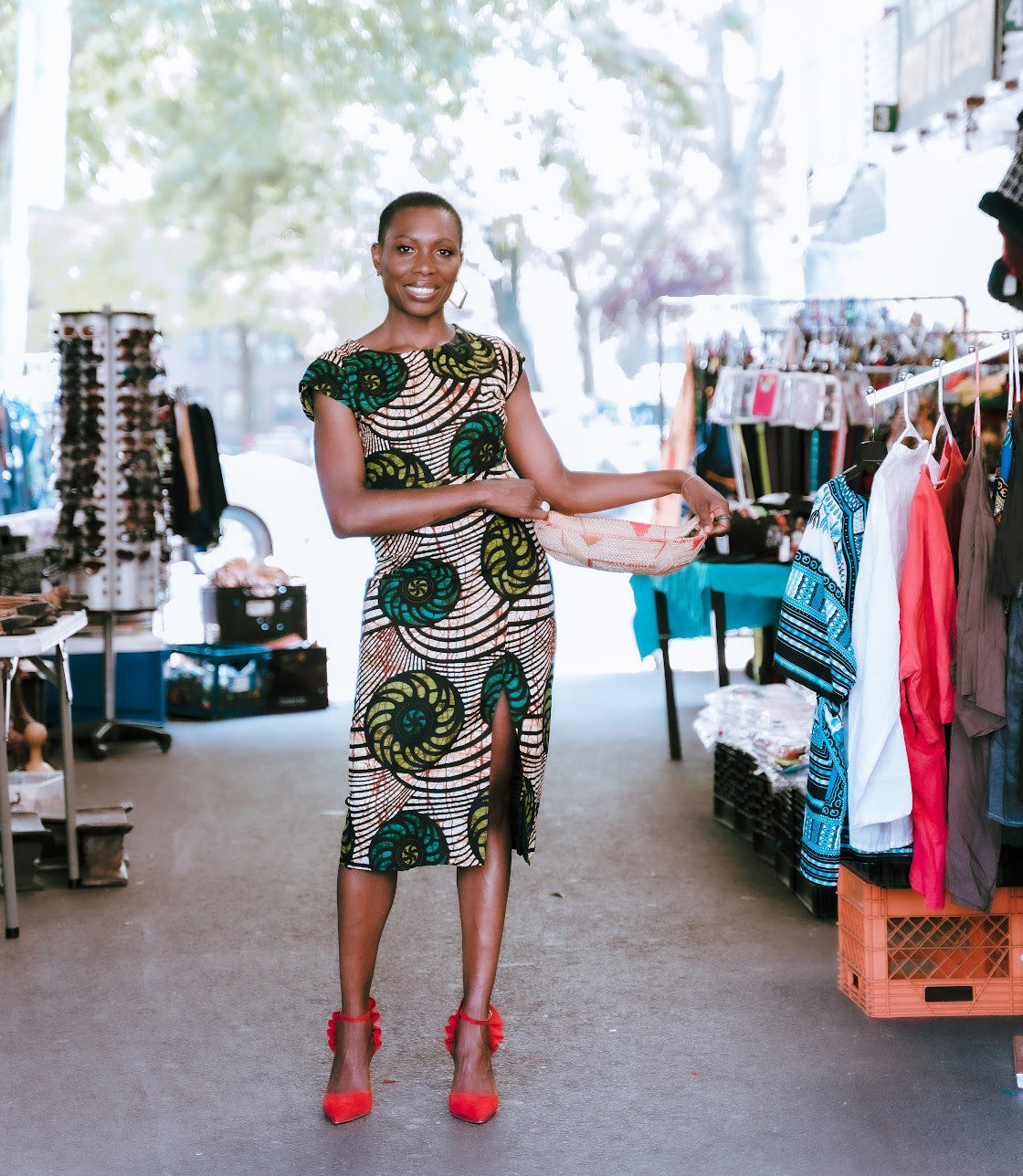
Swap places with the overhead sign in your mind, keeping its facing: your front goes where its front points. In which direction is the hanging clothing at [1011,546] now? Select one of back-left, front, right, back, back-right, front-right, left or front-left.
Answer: front-left

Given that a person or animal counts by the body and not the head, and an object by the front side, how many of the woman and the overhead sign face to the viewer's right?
0

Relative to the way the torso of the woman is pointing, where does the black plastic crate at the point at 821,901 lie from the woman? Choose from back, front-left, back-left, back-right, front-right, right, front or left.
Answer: back-left

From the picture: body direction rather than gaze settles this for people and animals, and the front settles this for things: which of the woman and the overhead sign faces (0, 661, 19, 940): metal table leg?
the overhead sign

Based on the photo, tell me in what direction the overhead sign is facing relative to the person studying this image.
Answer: facing the viewer and to the left of the viewer

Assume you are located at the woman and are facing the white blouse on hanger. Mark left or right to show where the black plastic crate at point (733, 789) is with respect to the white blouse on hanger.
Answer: left

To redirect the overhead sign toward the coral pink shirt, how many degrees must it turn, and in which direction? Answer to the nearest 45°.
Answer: approximately 45° to its left

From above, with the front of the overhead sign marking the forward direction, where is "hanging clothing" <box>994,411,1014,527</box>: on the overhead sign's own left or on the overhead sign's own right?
on the overhead sign's own left

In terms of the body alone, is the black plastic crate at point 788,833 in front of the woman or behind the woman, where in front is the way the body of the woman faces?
behind

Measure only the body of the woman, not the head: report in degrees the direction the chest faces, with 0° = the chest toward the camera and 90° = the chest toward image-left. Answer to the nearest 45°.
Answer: approximately 0°

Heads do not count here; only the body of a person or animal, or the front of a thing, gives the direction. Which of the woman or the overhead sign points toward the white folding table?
the overhead sign

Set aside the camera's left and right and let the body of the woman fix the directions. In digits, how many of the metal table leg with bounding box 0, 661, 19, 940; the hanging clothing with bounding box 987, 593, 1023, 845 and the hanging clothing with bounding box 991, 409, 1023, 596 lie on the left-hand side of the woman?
2

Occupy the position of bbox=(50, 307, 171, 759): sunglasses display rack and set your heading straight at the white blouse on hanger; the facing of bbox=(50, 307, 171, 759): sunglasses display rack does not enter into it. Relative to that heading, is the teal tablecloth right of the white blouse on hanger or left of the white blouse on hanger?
left

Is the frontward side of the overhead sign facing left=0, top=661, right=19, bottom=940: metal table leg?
yes
